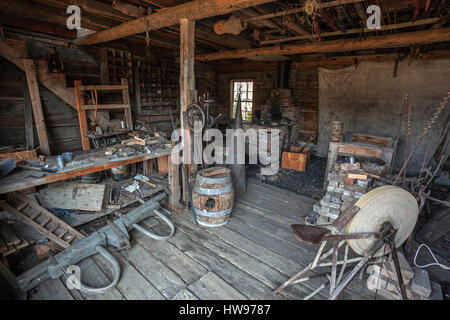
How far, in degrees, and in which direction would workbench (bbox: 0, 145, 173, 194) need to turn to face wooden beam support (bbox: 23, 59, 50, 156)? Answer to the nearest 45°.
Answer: approximately 135° to its left

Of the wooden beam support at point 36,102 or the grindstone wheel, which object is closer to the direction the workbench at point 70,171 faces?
the grindstone wheel

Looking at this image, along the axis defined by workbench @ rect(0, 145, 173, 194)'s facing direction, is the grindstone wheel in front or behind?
in front

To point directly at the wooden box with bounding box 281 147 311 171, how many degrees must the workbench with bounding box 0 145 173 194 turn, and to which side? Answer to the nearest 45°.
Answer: approximately 45° to its left

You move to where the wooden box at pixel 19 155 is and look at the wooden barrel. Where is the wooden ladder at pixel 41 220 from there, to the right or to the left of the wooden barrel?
right

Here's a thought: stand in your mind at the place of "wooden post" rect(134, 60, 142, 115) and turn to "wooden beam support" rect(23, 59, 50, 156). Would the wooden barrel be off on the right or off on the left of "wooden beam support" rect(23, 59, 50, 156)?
left

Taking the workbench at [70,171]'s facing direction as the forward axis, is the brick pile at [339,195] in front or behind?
in front

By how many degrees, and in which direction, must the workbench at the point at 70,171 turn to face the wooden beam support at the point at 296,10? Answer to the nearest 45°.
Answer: approximately 45° to its left

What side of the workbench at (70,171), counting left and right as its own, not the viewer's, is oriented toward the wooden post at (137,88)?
left

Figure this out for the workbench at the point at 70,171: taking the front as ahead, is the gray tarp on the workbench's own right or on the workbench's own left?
on the workbench's own left

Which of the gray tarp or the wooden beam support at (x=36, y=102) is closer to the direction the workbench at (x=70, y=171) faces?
the gray tarp

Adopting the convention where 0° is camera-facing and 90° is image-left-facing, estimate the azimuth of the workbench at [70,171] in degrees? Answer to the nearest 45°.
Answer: approximately 315°
